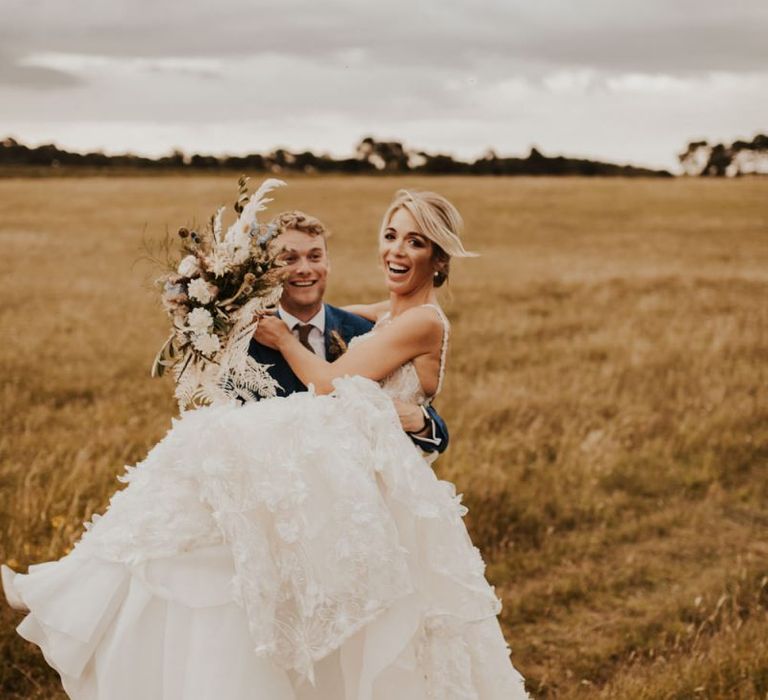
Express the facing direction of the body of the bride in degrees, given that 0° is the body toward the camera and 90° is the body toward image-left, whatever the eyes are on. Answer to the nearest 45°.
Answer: approximately 90°

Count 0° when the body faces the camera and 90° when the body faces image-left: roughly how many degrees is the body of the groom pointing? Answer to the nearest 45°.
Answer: approximately 0°
